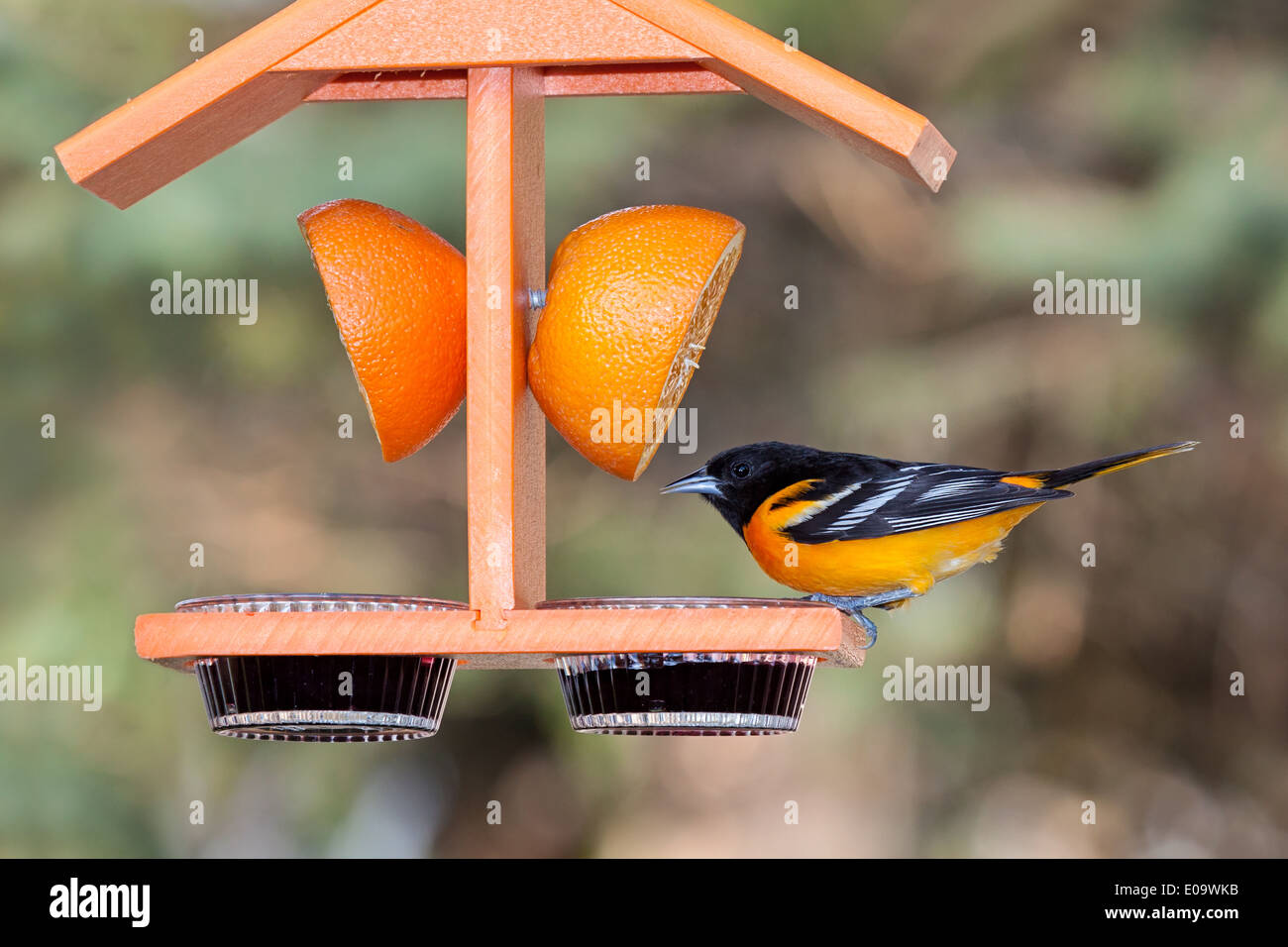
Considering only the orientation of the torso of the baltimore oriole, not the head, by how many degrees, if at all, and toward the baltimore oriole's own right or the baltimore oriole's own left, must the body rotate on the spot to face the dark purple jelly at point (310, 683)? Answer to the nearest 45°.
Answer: approximately 45° to the baltimore oriole's own left

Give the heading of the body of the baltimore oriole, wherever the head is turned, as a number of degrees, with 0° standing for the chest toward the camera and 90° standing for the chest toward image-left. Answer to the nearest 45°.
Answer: approximately 90°
